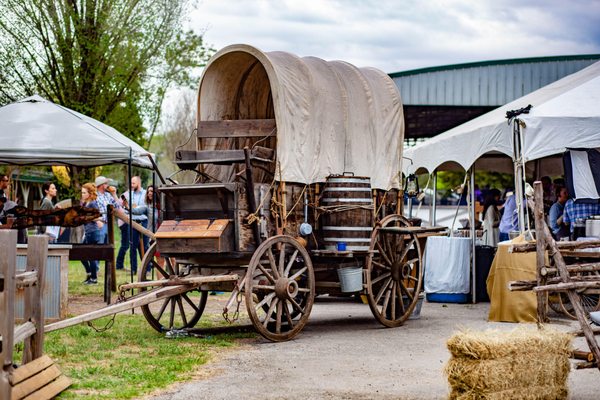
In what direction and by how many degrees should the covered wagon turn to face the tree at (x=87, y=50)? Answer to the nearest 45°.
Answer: approximately 90° to its right

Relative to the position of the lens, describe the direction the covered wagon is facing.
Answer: facing the viewer and to the left of the viewer

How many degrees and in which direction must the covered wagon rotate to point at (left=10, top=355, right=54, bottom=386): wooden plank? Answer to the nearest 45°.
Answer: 0° — it already faces it

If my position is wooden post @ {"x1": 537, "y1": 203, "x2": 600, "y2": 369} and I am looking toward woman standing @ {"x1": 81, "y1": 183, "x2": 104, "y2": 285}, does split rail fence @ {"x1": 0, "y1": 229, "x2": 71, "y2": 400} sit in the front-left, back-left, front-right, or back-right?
front-left

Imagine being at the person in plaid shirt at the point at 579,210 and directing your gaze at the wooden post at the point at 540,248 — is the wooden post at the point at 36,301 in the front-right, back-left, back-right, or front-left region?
front-right
